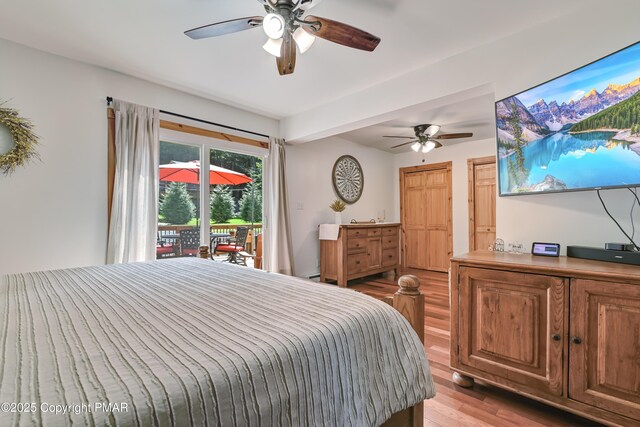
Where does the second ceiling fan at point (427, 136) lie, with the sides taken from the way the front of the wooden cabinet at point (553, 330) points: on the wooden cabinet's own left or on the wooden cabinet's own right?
on the wooden cabinet's own right

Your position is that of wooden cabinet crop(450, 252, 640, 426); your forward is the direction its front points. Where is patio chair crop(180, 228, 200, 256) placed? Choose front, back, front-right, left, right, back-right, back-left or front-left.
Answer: front-right

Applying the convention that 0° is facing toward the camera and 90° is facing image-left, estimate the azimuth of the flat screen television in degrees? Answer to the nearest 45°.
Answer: approximately 45°

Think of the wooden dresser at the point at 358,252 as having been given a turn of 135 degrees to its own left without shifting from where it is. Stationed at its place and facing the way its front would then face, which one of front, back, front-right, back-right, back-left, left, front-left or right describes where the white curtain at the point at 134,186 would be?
back-left

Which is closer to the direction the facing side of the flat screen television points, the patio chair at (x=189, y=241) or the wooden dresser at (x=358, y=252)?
the patio chair

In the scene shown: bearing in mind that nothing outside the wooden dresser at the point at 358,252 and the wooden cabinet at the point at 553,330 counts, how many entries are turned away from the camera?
0

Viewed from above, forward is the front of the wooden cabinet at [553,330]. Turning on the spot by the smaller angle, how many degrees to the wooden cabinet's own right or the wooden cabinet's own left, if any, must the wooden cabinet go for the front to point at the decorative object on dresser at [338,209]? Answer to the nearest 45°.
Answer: approximately 90° to the wooden cabinet's own right

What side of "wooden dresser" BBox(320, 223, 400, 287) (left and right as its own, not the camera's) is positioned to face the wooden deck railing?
right

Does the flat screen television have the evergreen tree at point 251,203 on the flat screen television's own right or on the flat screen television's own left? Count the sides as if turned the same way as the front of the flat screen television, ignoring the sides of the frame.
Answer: on the flat screen television's own right

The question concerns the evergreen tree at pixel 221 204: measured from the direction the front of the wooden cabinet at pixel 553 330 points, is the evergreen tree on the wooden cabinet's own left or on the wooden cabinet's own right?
on the wooden cabinet's own right

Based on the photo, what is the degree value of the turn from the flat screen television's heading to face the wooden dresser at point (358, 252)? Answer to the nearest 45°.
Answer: approximately 90° to its right
